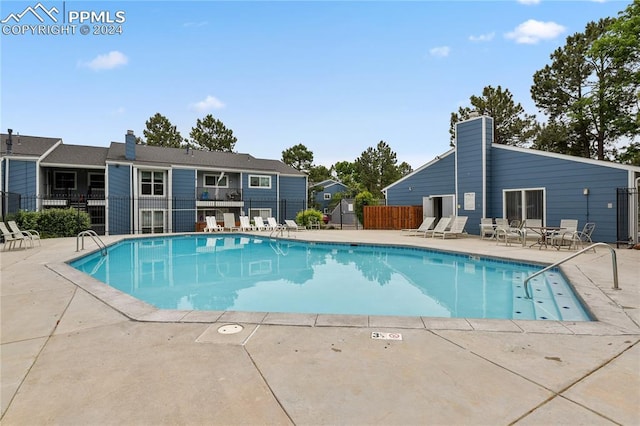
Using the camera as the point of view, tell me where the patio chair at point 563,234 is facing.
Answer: facing the viewer and to the left of the viewer

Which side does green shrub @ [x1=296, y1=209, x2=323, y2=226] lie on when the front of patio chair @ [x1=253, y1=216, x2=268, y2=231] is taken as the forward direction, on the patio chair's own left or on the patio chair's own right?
on the patio chair's own left

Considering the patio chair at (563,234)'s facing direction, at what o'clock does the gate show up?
The gate is roughly at 6 o'clock from the patio chair.

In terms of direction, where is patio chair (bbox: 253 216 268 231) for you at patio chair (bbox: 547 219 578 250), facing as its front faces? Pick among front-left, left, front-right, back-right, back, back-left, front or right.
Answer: front-right

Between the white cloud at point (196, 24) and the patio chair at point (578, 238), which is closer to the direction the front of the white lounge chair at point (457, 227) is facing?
the white cloud
